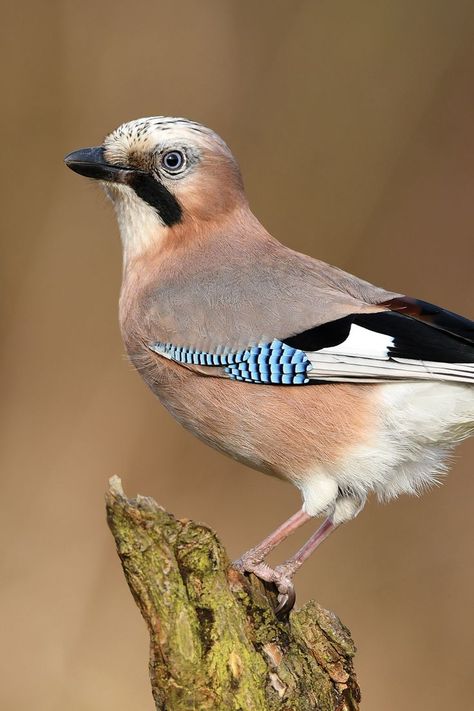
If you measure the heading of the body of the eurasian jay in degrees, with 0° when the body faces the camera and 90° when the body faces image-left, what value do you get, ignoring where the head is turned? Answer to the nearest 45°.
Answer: approximately 90°
